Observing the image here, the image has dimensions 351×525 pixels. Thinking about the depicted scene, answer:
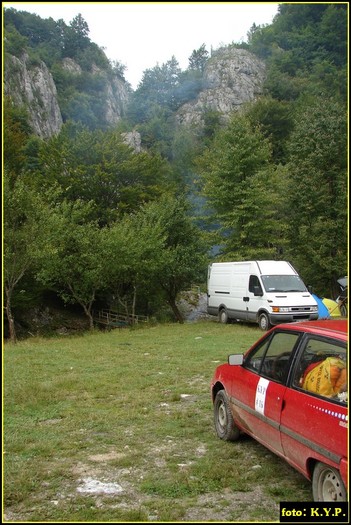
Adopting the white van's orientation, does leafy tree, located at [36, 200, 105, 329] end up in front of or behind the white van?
behind

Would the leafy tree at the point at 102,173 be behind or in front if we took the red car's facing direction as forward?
in front

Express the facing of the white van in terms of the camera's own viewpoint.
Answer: facing the viewer and to the right of the viewer

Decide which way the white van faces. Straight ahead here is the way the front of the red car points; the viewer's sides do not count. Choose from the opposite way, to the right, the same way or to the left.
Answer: the opposite way

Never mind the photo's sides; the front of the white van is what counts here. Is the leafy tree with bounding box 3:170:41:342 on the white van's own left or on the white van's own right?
on the white van's own right

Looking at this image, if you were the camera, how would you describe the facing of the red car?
facing away from the viewer and to the left of the viewer

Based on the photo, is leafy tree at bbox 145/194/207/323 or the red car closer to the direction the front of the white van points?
the red car

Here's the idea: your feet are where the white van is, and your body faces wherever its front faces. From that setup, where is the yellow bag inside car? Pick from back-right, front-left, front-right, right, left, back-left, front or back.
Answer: front-right

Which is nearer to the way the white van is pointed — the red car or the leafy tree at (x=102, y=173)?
the red car

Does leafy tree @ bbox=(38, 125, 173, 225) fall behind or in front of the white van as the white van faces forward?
behind
